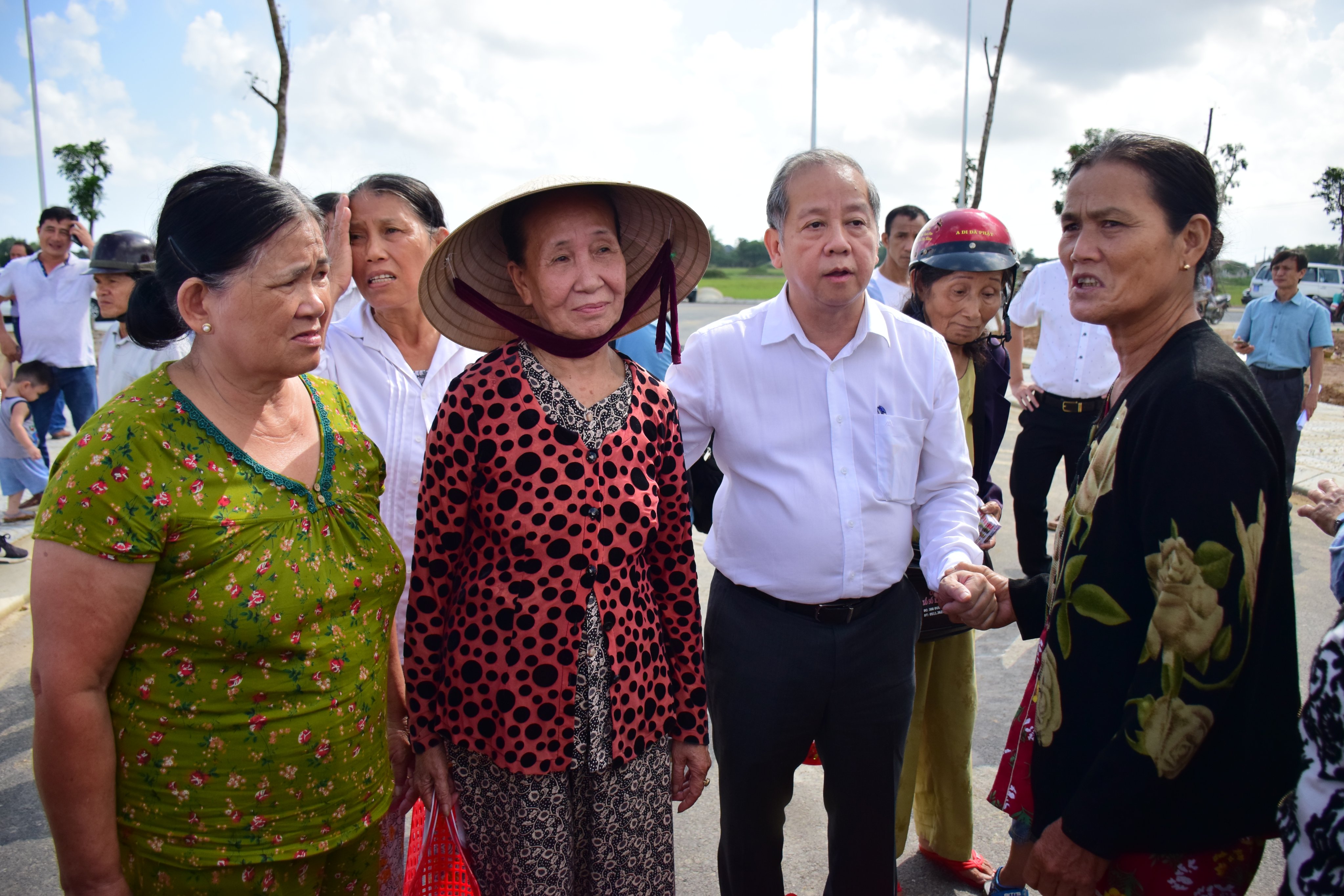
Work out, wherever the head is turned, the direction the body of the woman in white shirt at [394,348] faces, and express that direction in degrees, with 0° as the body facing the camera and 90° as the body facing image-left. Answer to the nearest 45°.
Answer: approximately 0°

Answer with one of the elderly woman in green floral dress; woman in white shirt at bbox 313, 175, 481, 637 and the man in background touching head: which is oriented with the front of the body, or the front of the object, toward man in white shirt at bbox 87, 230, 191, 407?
the man in background touching head

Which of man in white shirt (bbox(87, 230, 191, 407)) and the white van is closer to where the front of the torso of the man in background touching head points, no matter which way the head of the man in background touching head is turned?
the man in white shirt

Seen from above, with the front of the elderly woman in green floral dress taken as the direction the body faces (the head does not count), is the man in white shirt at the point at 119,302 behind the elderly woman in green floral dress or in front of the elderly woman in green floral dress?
behind

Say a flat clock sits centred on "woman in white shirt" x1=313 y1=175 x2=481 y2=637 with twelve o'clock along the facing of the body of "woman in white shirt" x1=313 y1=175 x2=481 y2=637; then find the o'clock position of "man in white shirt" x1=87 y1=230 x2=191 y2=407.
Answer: "man in white shirt" x1=87 y1=230 x2=191 y2=407 is roughly at 5 o'clock from "woman in white shirt" x1=313 y1=175 x2=481 y2=637.
